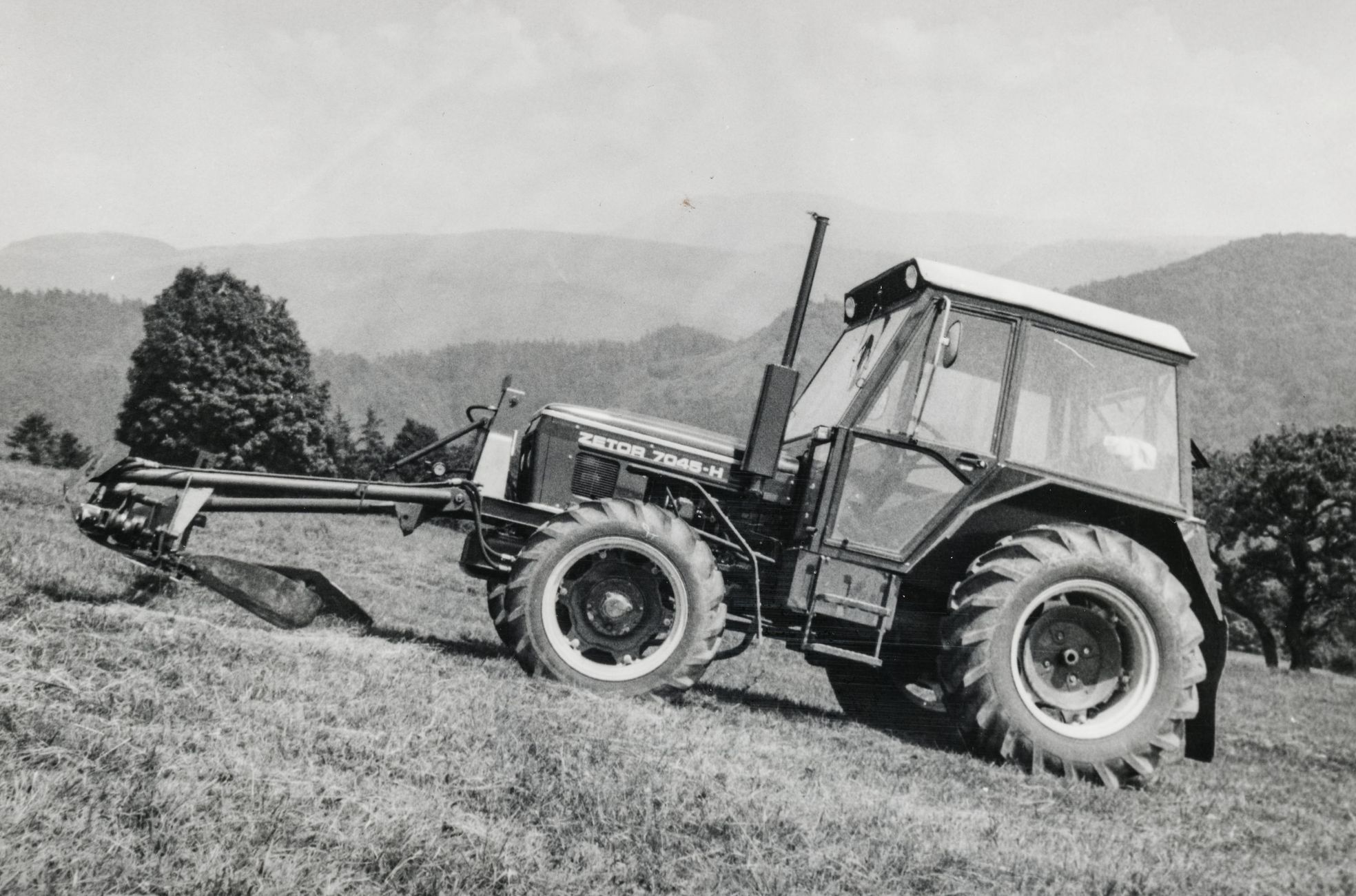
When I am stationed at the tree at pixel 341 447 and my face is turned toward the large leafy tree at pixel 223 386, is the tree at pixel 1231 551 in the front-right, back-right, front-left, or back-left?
back-left

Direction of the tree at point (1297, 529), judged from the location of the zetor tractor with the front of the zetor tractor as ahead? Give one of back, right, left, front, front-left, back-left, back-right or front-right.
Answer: back-right

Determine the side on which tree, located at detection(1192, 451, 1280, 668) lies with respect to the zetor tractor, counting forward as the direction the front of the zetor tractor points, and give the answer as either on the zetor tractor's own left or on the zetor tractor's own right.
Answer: on the zetor tractor's own right

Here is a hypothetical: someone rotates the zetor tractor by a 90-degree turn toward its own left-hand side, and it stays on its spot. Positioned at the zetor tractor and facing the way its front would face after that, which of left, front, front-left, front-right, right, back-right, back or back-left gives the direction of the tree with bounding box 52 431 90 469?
back-right

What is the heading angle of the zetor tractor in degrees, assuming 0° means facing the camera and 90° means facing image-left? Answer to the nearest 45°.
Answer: approximately 90°

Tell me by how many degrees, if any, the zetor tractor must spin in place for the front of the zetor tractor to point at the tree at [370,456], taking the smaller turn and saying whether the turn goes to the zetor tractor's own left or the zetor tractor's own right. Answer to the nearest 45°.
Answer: approximately 90° to the zetor tractor's own right

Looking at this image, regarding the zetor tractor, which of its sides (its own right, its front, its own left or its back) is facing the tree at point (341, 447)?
right

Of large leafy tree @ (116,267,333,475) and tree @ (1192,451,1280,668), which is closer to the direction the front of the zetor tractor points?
the large leafy tree

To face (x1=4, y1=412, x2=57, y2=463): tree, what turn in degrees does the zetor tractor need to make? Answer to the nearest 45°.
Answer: approximately 45° to its right
